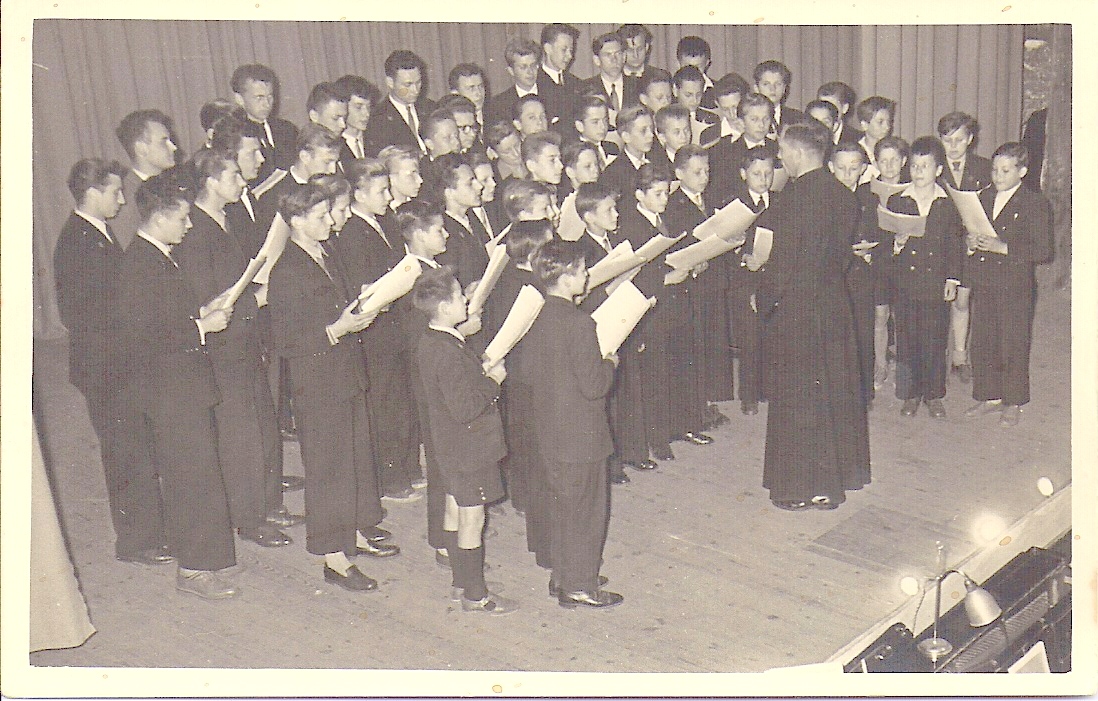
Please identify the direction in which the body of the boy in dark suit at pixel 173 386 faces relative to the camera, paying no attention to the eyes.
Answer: to the viewer's right

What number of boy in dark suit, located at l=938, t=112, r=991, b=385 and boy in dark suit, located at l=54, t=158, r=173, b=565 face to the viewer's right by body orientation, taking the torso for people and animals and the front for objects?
1

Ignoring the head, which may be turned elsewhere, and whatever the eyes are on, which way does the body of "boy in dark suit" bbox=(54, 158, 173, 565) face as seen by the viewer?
to the viewer's right

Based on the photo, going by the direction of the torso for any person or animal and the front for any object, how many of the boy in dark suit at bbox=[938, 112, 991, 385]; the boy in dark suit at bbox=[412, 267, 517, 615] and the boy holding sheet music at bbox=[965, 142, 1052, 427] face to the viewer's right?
1

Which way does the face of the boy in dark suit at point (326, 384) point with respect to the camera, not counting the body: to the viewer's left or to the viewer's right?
to the viewer's right

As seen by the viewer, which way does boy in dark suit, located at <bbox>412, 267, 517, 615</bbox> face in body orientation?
to the viewer's right

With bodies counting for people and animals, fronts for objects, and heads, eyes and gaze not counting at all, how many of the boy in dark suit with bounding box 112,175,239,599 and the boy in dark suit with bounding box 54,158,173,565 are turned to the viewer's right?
2

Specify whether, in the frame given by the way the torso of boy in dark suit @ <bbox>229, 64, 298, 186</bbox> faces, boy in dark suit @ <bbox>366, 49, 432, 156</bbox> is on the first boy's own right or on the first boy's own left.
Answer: on the first boy's own left

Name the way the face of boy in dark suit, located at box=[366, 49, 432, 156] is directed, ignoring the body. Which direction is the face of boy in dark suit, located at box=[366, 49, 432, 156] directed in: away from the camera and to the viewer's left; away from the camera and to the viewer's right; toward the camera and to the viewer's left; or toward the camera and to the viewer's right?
toward the camera and to the viewer's right

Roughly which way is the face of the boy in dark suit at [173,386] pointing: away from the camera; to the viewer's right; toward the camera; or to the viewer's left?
to the viewer's right

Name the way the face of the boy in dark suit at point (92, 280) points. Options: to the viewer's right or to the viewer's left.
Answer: to the viewer's right
